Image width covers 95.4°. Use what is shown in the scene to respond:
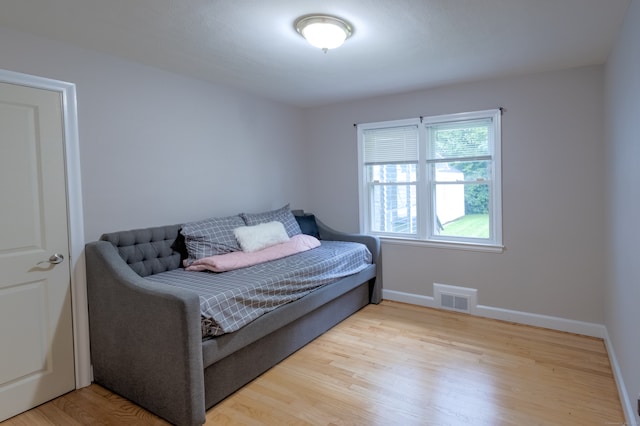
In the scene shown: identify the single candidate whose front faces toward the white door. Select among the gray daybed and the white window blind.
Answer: the white window blind

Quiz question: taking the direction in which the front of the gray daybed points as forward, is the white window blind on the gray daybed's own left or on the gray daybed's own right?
on the gray daybed's own left

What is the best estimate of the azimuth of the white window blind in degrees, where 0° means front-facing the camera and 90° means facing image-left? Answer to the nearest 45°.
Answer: approximately 45°

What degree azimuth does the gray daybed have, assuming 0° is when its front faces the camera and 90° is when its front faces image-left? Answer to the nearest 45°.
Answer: approximately 315°

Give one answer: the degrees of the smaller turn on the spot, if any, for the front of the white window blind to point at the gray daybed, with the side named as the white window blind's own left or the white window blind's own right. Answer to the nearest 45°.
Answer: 0° — it already faces it
